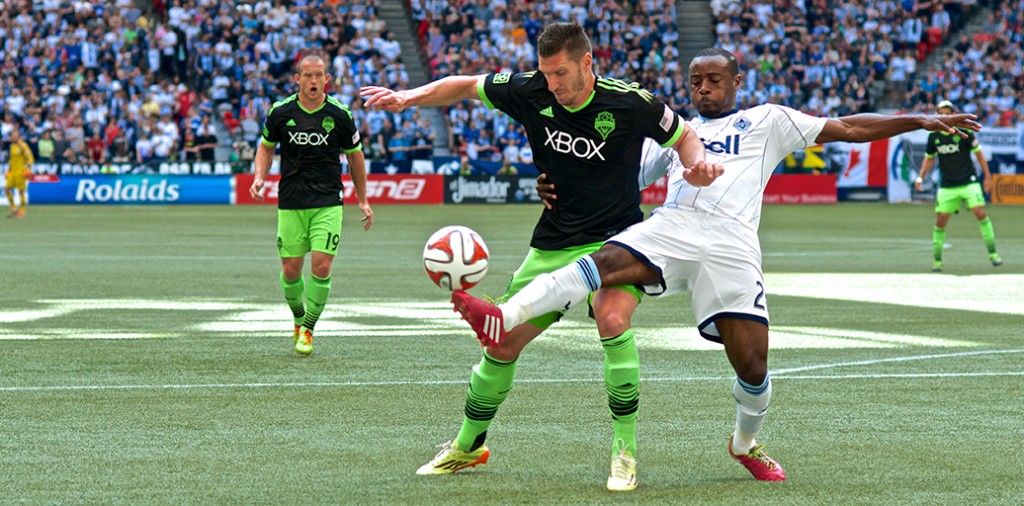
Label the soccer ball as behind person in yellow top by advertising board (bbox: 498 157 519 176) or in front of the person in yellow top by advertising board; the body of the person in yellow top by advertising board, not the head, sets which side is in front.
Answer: in front

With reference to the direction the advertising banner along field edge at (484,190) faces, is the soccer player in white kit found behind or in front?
in front

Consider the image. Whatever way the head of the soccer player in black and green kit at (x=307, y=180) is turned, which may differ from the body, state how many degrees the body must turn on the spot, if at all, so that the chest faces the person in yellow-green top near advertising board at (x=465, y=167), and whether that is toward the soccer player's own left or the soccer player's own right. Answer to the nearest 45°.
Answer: approximately 180°

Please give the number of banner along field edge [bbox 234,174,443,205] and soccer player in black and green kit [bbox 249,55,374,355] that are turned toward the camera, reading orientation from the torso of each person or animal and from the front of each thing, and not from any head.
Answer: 2

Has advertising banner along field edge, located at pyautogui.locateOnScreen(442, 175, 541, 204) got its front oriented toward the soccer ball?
yes

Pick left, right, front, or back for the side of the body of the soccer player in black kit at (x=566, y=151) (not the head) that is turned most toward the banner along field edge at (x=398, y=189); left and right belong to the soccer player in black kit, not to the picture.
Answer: back

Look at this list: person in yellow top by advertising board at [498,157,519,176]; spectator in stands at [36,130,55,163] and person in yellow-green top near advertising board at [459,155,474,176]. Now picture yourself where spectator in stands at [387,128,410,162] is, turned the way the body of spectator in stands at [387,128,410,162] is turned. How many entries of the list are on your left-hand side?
2

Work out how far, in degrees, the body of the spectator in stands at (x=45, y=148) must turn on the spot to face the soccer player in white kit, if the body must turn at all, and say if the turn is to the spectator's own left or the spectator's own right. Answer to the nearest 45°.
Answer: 0° — they already face them
